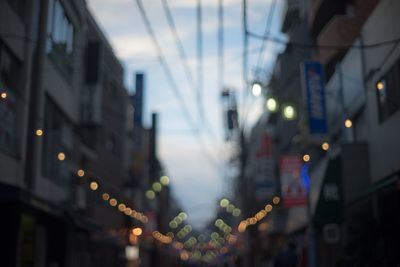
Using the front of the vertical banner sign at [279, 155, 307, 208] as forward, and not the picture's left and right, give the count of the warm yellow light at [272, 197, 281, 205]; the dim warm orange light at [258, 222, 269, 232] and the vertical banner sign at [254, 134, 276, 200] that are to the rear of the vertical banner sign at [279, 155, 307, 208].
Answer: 3

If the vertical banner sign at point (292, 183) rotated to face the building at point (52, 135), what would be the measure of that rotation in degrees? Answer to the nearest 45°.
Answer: approximately 90° to its right

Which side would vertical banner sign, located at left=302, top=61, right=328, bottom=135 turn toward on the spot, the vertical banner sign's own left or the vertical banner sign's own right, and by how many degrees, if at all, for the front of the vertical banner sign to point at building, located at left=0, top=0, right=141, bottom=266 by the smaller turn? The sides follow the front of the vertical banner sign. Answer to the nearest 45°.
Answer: approximately 90° to the vertical banner sign's own right

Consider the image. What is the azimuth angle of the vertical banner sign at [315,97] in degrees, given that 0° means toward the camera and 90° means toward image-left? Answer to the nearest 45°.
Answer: approximately 0°

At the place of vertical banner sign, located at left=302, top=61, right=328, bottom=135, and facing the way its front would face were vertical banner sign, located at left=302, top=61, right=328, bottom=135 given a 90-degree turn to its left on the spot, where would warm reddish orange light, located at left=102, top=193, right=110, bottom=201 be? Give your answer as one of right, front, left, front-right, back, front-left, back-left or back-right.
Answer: back-left

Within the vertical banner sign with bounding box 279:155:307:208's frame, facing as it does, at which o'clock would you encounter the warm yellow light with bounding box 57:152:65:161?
The warm yellow light is roughly at 3 o'clock from the vertical banner sign.

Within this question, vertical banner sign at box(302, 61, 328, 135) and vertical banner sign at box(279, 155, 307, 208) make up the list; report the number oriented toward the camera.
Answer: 2

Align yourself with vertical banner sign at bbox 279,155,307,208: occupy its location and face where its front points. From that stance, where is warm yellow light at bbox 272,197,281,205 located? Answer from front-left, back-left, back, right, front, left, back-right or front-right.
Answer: back

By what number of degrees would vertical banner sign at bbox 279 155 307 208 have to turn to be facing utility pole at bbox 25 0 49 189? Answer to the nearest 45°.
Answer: approximately 45° to its right
